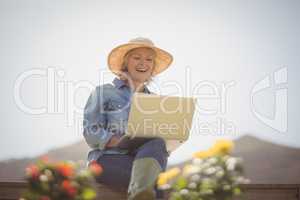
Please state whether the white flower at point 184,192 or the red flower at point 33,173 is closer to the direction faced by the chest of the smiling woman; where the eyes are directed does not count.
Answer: the white flower

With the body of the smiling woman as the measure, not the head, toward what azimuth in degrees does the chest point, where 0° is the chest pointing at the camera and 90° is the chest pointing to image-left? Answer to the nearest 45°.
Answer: approximately 315°

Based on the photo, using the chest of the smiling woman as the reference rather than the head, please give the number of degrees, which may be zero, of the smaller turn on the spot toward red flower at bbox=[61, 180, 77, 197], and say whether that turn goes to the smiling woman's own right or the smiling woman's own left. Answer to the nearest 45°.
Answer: approximately 45° to the smiling woman's own right

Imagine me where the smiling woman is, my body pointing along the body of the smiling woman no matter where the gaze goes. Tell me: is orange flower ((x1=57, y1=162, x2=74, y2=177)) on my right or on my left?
on my right

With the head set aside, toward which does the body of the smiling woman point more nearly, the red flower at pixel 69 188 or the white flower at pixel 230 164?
the white flower
